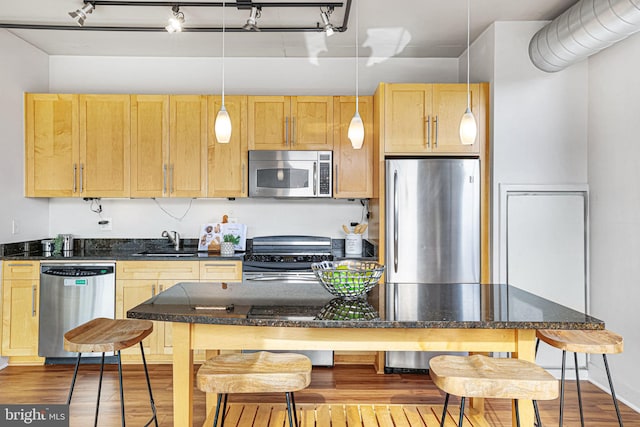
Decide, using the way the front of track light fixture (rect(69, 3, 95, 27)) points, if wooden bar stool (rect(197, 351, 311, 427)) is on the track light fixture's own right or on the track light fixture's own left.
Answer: on the track light fixture's own left

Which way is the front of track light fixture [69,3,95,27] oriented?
to the viewer's left

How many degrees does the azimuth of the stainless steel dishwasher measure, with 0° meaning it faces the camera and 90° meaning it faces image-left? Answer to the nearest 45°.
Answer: approximately 0°

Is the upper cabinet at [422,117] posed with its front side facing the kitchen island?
yes

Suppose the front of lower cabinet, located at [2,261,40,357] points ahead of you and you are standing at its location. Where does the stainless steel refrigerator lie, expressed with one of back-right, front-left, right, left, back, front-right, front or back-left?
front-left

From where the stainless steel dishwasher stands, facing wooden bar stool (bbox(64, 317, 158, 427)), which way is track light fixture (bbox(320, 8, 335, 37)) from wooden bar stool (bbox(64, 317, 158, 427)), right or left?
left

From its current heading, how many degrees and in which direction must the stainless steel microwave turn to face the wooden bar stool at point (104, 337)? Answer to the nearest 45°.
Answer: approximately 45° to its right

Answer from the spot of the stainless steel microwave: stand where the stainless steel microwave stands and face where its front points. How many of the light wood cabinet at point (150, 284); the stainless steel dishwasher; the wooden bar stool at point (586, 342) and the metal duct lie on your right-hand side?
2

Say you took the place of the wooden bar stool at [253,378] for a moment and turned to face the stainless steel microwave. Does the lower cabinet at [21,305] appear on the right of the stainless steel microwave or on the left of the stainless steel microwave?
left
